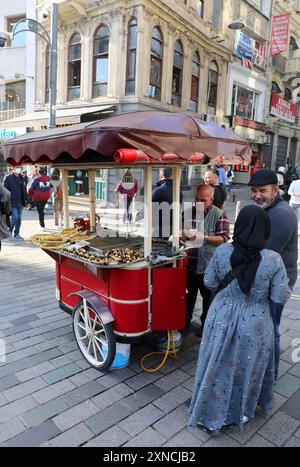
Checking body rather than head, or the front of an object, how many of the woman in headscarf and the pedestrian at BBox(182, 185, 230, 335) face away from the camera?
1

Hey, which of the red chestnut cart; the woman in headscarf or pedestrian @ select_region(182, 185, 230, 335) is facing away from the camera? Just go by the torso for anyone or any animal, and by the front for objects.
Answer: the woman in headscarf

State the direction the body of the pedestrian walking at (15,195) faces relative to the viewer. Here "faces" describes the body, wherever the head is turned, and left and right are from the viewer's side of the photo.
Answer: facing the viewer and to the right of the viewer

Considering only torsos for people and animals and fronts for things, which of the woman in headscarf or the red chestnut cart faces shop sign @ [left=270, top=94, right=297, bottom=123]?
the woman in headscarf

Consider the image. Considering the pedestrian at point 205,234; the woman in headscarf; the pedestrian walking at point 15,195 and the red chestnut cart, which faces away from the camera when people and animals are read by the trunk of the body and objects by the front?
the woman in headscarf

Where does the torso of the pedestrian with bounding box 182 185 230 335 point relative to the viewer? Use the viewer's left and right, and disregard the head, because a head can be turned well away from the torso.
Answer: facing the viewer and to the left of the viewer

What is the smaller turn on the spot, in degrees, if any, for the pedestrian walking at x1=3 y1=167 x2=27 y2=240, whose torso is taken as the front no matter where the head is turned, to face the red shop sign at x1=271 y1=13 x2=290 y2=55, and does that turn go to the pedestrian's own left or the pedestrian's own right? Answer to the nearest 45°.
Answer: approximately 90° to the pedestrian's own left

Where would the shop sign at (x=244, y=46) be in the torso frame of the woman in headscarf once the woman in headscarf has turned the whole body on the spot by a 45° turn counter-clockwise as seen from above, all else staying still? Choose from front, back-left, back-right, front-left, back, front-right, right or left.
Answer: front-right

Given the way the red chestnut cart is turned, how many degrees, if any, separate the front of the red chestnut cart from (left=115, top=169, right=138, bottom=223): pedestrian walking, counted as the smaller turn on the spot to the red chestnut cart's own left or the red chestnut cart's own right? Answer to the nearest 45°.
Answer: approximately 135° to the red chestnut cart's own right

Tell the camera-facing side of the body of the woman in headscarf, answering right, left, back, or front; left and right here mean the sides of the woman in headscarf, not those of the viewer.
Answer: back

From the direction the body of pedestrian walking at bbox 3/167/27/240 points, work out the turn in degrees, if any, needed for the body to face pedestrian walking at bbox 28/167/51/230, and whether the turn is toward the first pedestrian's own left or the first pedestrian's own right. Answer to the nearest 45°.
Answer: approximately 90° to the first pedestrian's own left
